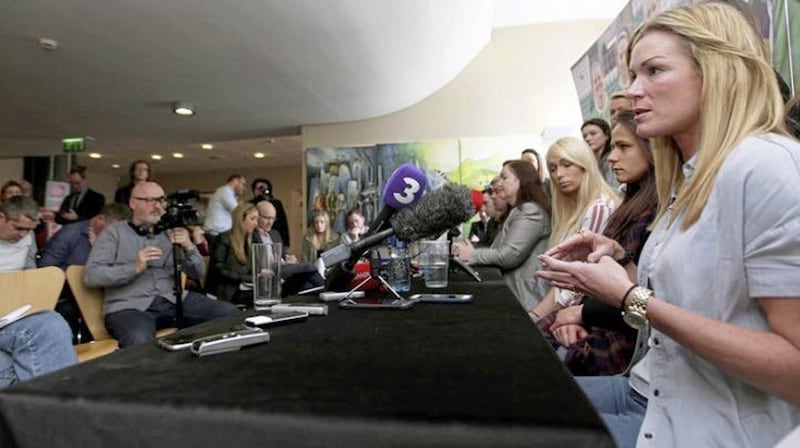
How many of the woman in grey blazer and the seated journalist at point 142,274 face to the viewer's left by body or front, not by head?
1

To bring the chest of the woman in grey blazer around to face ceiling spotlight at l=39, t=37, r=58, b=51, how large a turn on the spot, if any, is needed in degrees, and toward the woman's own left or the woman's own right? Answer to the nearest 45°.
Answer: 0° — they already face it

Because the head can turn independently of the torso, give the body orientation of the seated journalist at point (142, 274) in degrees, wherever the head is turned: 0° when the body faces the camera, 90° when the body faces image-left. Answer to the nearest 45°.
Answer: approximately 315°

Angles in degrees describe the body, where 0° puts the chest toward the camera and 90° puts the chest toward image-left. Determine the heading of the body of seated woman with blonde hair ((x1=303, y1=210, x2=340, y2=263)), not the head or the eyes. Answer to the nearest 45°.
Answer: approximately 0°

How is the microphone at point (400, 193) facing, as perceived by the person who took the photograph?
facing to the right of the viewer

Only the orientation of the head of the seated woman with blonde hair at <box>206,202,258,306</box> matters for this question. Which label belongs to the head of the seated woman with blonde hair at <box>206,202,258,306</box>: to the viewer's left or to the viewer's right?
to the viewer's right

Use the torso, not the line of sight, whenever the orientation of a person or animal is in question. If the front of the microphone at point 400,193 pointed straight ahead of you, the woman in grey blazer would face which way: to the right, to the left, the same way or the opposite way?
the opposite way

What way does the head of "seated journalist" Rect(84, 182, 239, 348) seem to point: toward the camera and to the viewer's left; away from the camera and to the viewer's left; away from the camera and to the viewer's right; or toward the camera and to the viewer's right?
toward the camera and to the viewer's right

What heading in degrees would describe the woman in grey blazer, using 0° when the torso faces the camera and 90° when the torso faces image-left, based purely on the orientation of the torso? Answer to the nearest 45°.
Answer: approximately 90°

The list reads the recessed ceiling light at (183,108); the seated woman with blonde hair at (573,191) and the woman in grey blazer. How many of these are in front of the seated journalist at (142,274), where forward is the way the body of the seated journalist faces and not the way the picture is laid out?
2

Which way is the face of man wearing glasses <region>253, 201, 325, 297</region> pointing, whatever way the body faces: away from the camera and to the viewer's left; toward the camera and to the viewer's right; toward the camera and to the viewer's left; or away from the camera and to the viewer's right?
toward the camera and to the viewer's right

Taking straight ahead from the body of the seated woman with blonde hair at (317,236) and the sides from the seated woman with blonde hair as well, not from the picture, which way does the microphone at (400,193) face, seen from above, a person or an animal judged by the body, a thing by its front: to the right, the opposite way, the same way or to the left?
to the left

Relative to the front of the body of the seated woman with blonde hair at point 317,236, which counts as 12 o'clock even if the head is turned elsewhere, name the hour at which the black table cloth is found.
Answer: The black table cloth is roughly at 12 o'clock from the seated woman with blonde hair.
